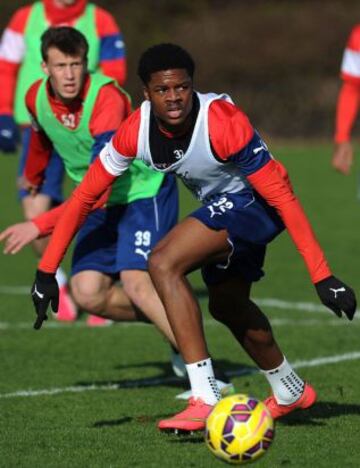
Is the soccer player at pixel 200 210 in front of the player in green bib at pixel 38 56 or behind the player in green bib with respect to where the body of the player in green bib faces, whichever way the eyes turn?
in front

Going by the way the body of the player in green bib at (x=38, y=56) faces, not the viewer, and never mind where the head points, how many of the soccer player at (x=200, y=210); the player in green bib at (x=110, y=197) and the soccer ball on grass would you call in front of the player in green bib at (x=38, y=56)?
3

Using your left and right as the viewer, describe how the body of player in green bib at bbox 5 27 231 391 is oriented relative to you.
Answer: facing the viewer and to the left of the viewer

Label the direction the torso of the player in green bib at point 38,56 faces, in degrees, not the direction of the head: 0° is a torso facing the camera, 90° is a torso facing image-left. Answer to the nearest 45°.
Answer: approximately 0°

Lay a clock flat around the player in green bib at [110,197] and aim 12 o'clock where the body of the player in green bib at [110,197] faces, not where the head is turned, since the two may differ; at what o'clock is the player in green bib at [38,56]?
the player in green bib at [38,56] is roughly at 4 o'clock from the player in green bib at [110,197].

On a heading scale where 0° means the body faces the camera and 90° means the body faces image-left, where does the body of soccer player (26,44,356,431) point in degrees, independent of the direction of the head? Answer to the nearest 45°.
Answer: approximately 45°

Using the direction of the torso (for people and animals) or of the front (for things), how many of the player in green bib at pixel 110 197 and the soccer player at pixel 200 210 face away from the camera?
0

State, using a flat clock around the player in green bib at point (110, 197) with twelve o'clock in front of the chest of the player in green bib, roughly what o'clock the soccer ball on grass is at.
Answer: The soccer ball on grass is roughly at 10 o'clock from the player in green bib.
